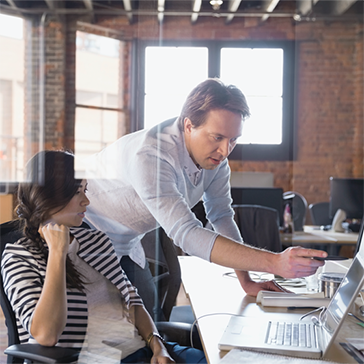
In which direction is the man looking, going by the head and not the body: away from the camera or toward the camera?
toward the camera

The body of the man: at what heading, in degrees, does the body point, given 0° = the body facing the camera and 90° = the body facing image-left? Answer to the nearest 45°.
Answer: approximately 315°

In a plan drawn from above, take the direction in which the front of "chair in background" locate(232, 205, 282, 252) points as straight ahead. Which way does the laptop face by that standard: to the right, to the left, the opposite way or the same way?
to the left

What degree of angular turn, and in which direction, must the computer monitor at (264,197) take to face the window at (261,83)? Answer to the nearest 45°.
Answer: approximately 180°

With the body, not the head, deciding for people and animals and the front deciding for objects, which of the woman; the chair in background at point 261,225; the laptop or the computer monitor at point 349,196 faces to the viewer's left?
the laptop

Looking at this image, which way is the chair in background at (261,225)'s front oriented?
away from the camera

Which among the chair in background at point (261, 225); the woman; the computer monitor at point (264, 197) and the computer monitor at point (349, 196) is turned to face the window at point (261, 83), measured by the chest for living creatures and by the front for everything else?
the chair in background

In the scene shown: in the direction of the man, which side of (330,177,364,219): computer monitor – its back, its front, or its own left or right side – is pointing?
front

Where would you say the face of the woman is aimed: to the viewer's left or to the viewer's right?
to the viewer's right

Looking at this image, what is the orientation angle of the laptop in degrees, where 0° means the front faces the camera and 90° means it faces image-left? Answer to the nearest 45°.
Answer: approximately 90°

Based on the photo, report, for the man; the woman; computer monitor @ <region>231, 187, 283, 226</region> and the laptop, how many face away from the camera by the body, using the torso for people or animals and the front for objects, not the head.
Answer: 0

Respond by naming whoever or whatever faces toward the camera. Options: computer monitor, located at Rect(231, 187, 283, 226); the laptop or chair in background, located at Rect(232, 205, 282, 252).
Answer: the computer monitor

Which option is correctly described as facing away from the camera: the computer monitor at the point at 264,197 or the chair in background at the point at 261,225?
the chair in background

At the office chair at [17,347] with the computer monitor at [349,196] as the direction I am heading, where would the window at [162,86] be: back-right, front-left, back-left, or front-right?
front-left

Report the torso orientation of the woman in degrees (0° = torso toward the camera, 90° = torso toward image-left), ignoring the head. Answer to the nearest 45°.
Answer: approximately 315°

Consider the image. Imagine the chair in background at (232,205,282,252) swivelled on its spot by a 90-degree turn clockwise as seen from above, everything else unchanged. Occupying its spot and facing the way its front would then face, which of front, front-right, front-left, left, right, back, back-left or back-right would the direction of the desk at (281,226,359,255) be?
front-left

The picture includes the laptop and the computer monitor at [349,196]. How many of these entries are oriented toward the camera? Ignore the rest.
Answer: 1
